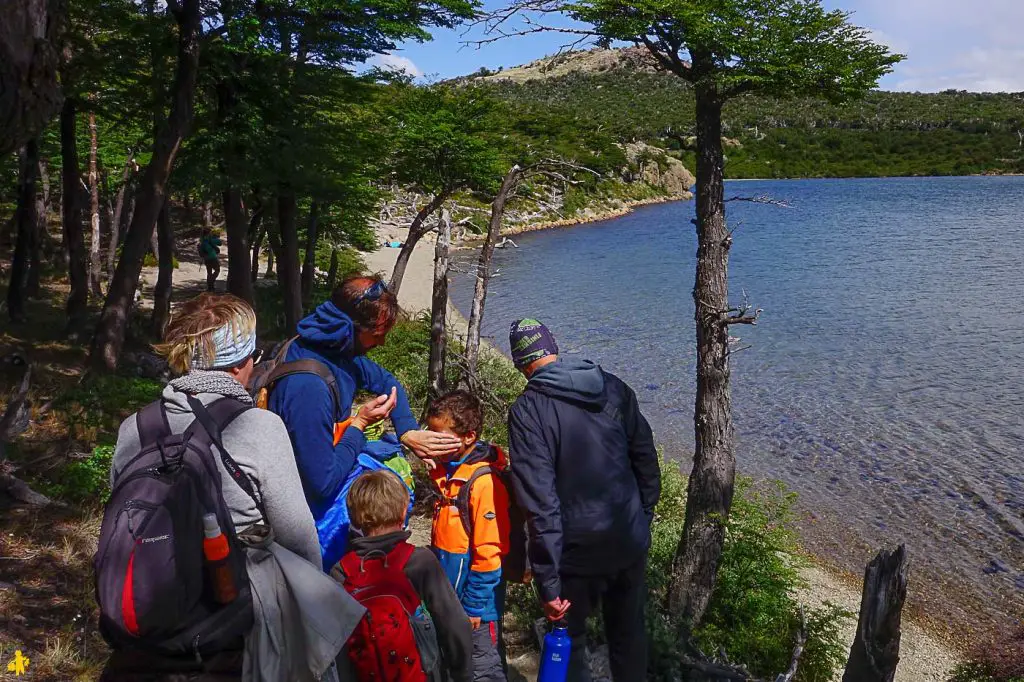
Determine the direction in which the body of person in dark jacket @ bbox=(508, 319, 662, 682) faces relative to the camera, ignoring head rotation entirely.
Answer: away from the camera

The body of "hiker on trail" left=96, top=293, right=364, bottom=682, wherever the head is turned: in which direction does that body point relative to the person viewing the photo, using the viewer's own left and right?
facing away from the viewer and to the right of the viewer

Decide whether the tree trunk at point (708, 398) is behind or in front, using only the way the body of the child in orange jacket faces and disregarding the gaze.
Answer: behind

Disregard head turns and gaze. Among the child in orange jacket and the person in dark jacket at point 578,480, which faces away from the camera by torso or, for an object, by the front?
the person in dark jacket

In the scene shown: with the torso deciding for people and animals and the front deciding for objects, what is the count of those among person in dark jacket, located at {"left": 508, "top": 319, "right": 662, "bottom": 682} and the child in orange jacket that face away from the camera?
1

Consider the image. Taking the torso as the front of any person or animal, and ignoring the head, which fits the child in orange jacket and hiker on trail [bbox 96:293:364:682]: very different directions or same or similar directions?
very different directions
